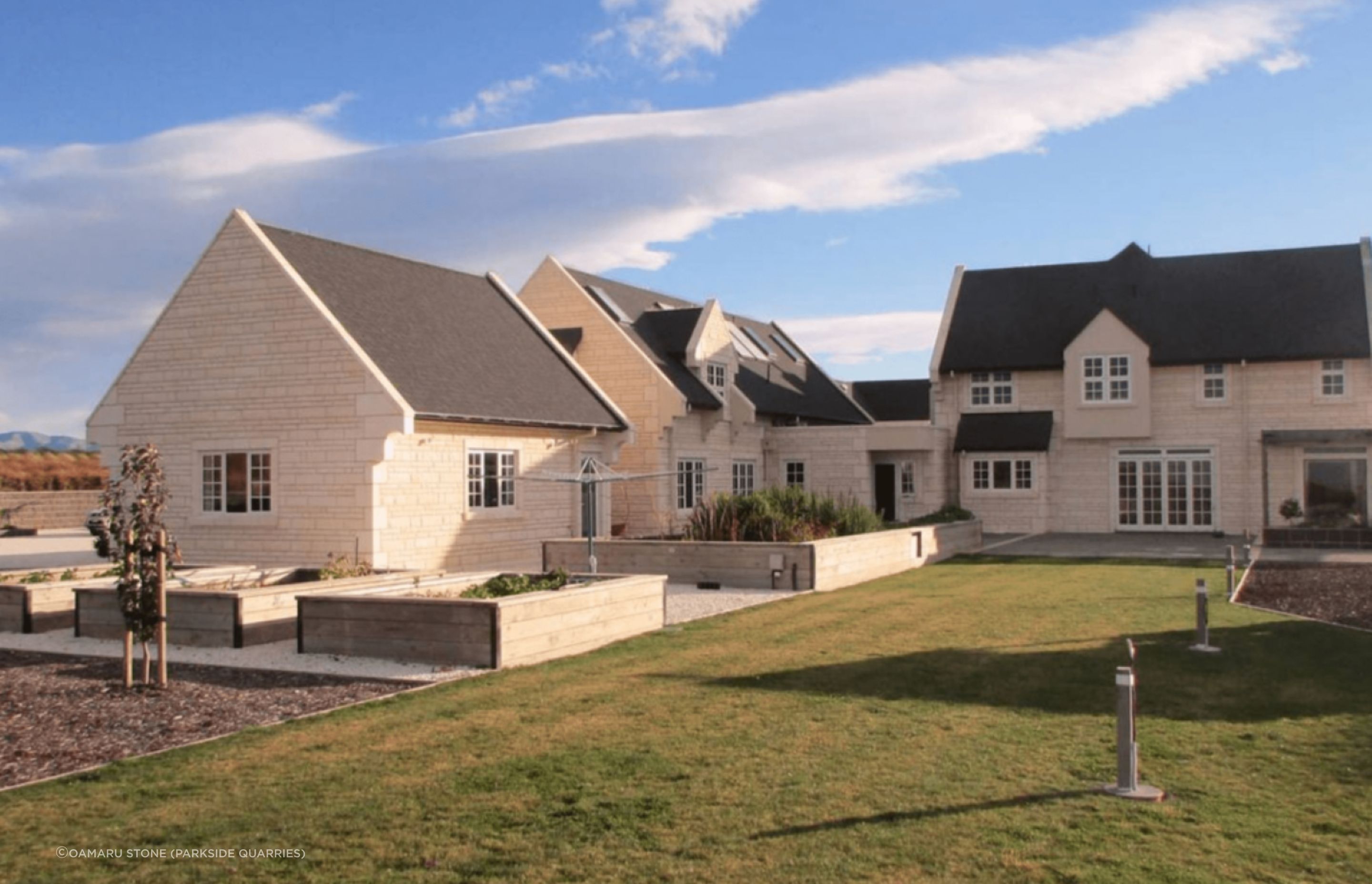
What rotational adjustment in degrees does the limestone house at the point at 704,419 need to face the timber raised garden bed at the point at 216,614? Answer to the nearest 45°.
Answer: approximately 45° to its right

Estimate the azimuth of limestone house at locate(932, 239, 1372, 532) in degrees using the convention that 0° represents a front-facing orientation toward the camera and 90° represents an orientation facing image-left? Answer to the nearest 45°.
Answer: approximately 0°

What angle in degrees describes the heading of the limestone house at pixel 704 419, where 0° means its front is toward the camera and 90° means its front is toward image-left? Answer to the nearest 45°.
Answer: approximately 315°

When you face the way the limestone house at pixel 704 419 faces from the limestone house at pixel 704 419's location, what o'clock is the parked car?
The parked car is roughly at 2 o'clock from the limestone house.

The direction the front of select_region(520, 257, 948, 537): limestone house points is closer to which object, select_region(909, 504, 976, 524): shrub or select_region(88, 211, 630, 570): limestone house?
the shrub

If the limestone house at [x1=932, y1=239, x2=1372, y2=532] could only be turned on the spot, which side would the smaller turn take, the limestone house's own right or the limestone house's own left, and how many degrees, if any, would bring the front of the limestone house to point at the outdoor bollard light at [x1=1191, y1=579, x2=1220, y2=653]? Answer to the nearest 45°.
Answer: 0° — it already faces it
